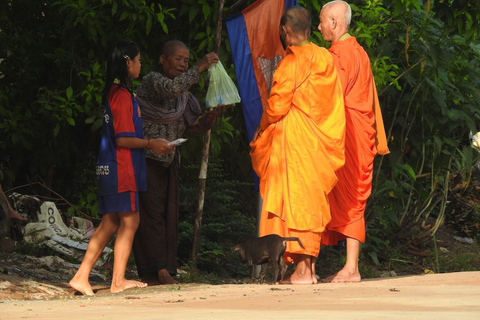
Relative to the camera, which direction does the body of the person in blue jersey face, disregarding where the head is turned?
to the viewer's right

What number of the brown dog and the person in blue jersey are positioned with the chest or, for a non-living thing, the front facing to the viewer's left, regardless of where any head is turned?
1

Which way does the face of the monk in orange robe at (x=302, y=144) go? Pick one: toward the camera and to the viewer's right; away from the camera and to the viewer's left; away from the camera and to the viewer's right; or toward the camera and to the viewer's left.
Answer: away from the camera and to the viewer's left

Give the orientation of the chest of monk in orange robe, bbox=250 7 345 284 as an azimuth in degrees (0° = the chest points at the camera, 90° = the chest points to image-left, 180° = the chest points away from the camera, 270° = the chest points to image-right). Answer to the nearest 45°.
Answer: approximately 135°

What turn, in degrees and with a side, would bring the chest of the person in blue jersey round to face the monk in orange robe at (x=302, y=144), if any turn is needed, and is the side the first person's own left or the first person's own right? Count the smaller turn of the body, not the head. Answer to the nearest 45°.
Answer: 0° — they already face them

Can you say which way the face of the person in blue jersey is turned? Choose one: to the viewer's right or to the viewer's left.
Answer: to the viewer's right

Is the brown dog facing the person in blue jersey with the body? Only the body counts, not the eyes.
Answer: yes

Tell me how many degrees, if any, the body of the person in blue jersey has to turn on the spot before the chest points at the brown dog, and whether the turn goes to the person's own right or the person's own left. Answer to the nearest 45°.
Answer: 0° — they already face it

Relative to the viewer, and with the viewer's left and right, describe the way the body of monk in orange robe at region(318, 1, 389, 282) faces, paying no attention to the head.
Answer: facing to the left of the viewer

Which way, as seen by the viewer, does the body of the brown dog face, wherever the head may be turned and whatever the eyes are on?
to the viewer's left
